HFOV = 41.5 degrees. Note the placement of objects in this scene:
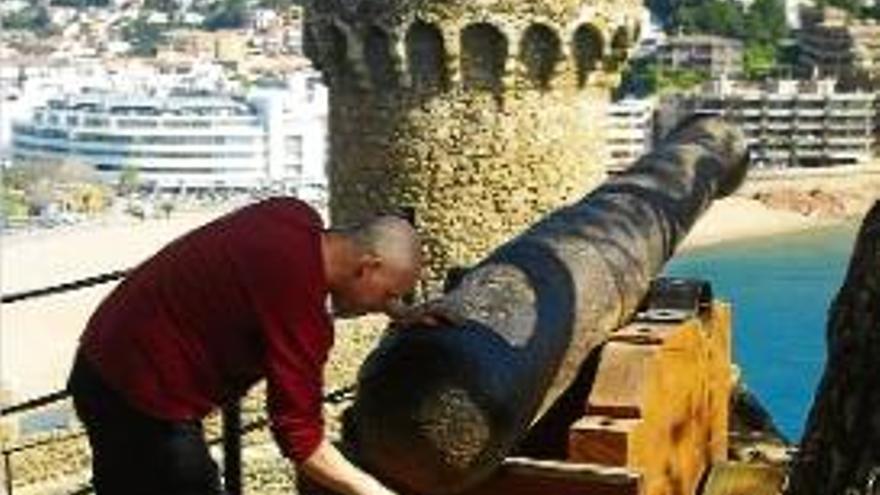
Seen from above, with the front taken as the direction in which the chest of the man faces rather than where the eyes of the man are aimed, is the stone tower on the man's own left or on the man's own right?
on the man's own left

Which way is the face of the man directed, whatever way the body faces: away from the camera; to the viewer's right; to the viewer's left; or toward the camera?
to the viewer's right

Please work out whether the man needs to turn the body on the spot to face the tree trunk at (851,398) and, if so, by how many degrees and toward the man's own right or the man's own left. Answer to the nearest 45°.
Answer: approximately 45° to the man's own right

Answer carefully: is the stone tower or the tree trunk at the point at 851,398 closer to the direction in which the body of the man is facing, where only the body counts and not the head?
the tree trunk

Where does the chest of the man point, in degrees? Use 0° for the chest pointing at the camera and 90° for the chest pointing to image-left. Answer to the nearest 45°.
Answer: approximately 270°
